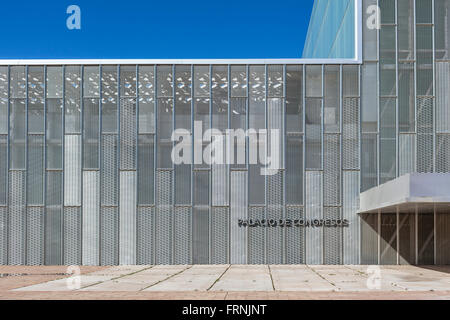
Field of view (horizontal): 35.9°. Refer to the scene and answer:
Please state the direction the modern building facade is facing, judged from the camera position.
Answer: facing the viewer
